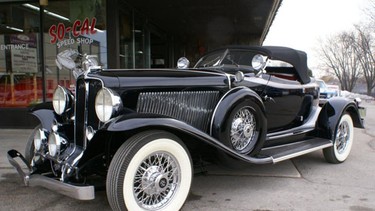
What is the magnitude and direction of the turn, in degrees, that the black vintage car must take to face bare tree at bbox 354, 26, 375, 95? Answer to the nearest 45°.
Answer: approximately 180°

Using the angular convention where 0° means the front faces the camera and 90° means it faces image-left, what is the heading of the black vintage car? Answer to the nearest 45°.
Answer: approximately 45°
